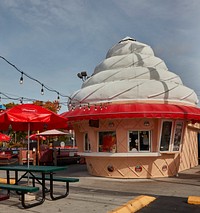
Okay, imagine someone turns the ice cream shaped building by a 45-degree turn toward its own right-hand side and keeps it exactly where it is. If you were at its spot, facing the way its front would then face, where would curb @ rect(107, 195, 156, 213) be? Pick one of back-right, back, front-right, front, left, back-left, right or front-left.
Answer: left

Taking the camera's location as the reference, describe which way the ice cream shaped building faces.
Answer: facing the viewer and to the left of the viewer

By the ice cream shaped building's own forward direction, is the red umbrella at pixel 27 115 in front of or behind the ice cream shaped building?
in front
